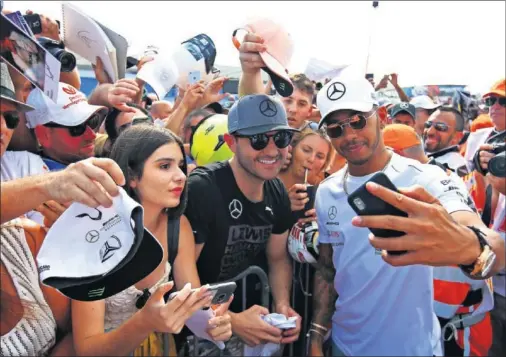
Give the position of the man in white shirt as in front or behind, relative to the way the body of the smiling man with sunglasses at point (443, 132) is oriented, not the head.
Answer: in front

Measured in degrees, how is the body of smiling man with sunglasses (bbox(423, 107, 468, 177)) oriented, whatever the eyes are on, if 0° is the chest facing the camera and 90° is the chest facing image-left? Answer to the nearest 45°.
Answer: approximately 45°

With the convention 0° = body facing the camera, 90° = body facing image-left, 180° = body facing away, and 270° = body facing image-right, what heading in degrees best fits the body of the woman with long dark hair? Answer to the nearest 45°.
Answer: approximately 315°

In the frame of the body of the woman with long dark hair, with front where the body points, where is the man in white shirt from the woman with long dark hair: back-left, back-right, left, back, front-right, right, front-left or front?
front-left

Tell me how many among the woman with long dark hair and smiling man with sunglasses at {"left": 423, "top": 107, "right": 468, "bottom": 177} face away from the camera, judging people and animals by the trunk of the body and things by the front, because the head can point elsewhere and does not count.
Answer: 0

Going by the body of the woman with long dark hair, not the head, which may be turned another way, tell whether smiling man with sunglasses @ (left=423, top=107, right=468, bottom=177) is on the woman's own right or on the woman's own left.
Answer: on the woman's own left

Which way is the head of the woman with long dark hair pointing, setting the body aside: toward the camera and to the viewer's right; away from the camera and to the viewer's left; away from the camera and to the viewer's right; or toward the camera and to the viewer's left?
toward the camera and to the viewer's right

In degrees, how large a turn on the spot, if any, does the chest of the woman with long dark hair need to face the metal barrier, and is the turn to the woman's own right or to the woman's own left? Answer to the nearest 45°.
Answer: approximately 90° to the woman's own left

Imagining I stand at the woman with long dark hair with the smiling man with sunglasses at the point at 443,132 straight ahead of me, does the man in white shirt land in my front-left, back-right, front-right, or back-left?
front-right

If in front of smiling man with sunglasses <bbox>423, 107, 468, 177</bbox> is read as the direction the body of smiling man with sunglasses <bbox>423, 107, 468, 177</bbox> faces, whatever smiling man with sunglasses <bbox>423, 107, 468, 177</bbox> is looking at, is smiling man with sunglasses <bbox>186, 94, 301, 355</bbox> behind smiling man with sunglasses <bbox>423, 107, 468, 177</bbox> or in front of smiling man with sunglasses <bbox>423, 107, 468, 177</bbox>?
in front

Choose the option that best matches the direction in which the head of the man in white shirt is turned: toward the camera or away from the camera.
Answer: toward the camera

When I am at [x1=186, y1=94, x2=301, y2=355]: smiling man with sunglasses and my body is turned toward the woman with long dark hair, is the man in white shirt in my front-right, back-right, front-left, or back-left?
back-left
